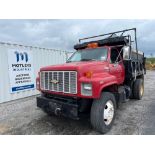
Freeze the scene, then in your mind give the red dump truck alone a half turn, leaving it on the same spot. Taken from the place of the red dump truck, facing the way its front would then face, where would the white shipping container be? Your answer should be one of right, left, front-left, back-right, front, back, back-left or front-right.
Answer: left

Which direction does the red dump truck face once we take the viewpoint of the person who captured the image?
facing the viewer and to the left of the viewer
